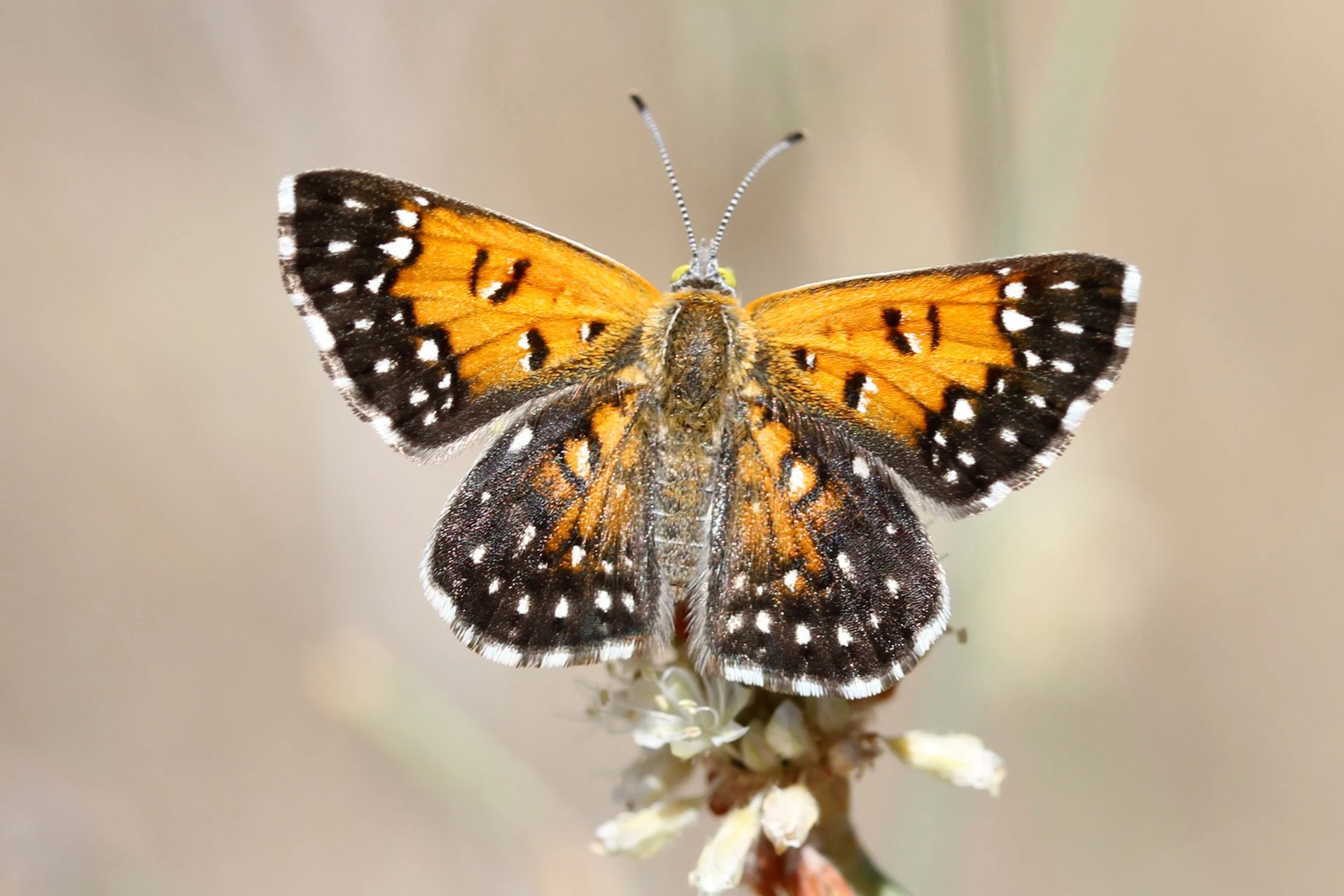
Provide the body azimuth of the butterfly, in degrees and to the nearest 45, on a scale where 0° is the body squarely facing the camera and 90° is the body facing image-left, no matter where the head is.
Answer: approximately 180°
